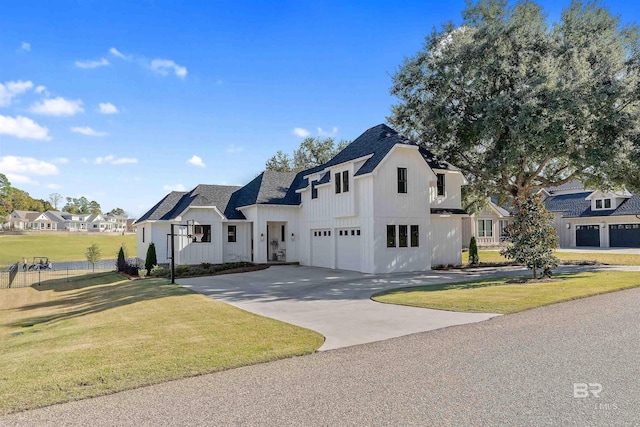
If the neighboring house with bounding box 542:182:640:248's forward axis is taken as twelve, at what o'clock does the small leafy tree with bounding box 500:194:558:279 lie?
The small leafy tree is roughly at 12 o'clock from the neighboring house.

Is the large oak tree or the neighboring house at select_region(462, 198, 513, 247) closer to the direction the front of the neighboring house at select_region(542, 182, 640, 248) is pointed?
the large oak tree

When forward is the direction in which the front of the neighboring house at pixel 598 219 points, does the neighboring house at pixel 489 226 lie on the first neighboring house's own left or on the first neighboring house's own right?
on the first neighboring house's own right

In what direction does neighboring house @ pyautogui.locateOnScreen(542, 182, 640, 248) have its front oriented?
toward the camera
